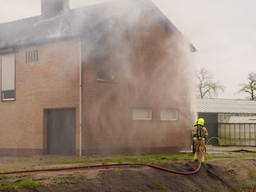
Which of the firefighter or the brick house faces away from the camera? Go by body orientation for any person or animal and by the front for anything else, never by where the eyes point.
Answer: the firefighter

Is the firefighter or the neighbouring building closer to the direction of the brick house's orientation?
the firefighter

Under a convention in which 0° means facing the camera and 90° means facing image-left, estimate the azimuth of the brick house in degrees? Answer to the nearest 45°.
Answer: approximately 45°

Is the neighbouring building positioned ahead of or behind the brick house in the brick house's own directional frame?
behind

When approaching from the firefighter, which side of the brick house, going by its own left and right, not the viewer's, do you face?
left

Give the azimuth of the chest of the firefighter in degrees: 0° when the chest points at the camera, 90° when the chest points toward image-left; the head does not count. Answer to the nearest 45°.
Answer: approximately 180°
